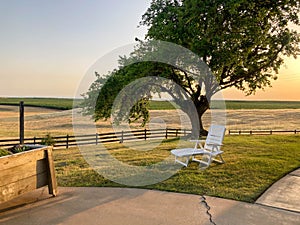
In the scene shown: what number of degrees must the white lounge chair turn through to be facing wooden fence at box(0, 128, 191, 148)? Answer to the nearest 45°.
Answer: approximately 90° to its right

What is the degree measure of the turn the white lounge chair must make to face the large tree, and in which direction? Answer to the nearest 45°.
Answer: approximately 135° to its right

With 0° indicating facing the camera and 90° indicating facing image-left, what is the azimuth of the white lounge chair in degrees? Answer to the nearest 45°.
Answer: approximately 45°
